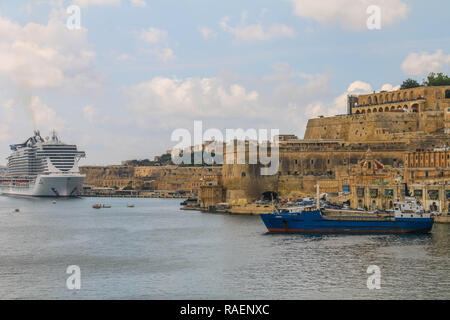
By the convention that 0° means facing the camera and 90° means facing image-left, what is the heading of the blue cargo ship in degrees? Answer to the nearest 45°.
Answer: approximately 90°
